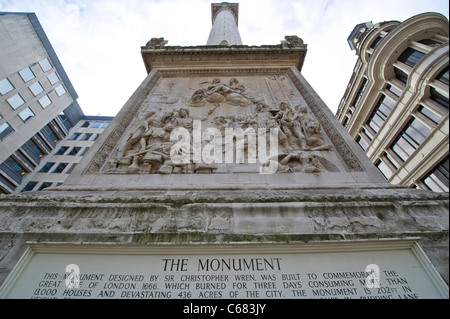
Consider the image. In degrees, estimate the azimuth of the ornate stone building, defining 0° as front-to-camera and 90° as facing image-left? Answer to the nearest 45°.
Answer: approximately 45°

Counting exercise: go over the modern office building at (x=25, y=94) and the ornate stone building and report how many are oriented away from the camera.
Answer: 0

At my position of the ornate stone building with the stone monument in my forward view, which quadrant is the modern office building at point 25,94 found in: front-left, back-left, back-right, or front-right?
front-right

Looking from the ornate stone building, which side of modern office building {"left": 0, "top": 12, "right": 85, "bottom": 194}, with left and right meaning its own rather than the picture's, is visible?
front

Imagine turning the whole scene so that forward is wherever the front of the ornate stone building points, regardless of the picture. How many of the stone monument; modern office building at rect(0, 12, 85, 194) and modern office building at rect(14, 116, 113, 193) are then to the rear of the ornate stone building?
0

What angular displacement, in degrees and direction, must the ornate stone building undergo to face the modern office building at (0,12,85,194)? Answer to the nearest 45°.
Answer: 0° — it already faces it

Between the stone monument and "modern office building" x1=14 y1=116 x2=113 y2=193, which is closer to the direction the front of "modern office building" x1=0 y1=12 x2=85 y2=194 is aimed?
the stone monument

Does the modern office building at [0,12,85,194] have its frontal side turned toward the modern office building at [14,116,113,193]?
no

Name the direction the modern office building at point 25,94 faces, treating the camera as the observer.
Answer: facing the viewer and to the right of the viewer

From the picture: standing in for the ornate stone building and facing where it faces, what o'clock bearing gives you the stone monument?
The stone monument is roughly at 11 o'clock from the ornate stone building.

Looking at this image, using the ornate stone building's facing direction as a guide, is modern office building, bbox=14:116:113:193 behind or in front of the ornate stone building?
in front

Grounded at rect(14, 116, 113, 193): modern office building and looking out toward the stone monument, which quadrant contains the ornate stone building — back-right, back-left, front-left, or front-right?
front-left
